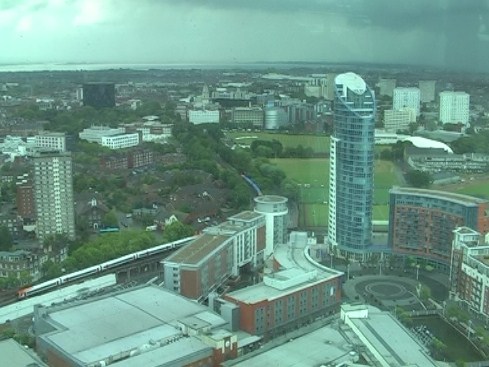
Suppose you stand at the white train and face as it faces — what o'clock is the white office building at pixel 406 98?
The white office building is roughly at 6 o'clock from the white train.

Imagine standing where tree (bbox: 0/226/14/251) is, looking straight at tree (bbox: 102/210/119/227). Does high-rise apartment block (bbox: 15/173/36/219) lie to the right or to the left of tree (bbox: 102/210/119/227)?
left

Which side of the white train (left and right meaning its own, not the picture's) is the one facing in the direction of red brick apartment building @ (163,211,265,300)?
left

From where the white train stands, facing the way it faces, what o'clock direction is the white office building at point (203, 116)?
The white office building is roughly at 5 o'clock from the white train.

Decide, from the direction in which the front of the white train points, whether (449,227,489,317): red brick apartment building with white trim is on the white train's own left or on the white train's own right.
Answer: on the white train's own left

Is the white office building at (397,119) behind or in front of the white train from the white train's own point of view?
behind

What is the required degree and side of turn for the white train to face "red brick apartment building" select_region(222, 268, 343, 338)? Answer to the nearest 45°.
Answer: approximately 90° to its left

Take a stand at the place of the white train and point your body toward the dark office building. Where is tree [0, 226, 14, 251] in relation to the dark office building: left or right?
left
